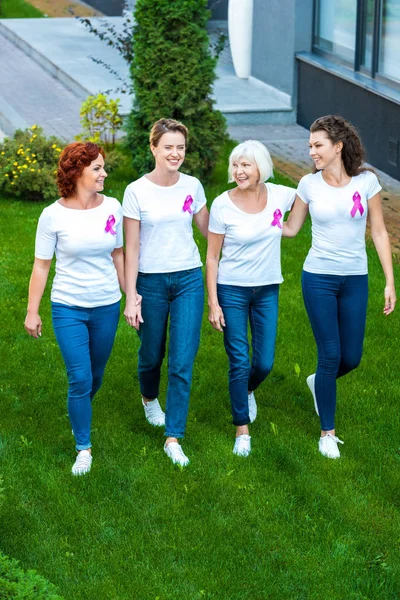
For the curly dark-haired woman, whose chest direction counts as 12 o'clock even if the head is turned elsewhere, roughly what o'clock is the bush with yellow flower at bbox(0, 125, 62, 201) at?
The bush with yellow flower is roughly at 5 o'clock from the curly dark-haired woman.

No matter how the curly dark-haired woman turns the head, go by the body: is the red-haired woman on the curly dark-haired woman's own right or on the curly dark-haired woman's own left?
on the curly dark-haired woman's own right

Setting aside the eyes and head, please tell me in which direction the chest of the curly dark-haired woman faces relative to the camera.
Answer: toward the camera

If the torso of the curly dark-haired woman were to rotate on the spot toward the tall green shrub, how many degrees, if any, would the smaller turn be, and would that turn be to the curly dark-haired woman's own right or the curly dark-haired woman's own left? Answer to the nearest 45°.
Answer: approximately 180°

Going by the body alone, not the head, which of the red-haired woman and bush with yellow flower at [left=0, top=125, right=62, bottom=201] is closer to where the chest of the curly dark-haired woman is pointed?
the red-haired woman

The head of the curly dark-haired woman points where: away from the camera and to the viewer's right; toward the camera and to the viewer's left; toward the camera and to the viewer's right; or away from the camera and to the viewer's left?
toward the camera and to the viewer's left
